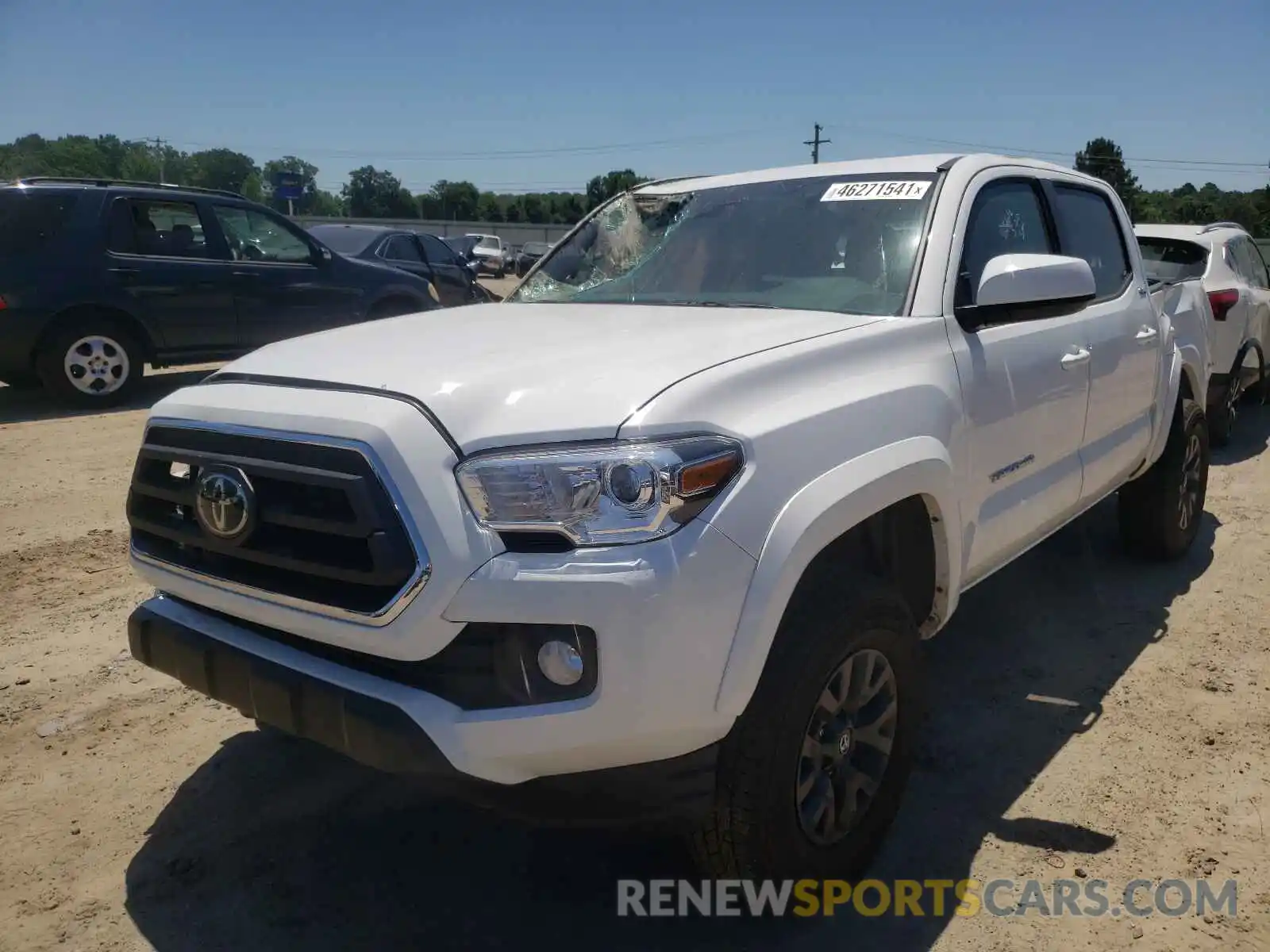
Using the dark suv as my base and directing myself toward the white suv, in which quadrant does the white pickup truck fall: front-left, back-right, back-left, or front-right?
front-right

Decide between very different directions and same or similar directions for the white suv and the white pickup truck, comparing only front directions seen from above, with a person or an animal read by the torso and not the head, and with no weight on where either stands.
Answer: very different directions

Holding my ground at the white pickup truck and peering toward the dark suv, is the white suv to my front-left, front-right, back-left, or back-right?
front-right

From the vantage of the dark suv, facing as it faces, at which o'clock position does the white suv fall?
The white suv is roughly at 1 o'clock from the dark suv.

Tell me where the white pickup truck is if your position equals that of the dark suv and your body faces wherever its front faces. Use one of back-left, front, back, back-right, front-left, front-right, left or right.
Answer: right

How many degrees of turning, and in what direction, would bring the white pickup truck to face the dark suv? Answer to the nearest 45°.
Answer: approximately 90° to its right

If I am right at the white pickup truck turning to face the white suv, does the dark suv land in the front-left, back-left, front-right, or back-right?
front-left

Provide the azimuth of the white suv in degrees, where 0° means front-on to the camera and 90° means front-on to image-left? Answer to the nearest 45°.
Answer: approximately 225°

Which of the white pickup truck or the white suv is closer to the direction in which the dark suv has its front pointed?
the white suv

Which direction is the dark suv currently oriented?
to the viewer's right

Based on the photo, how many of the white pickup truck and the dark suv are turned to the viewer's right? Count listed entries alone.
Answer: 1
